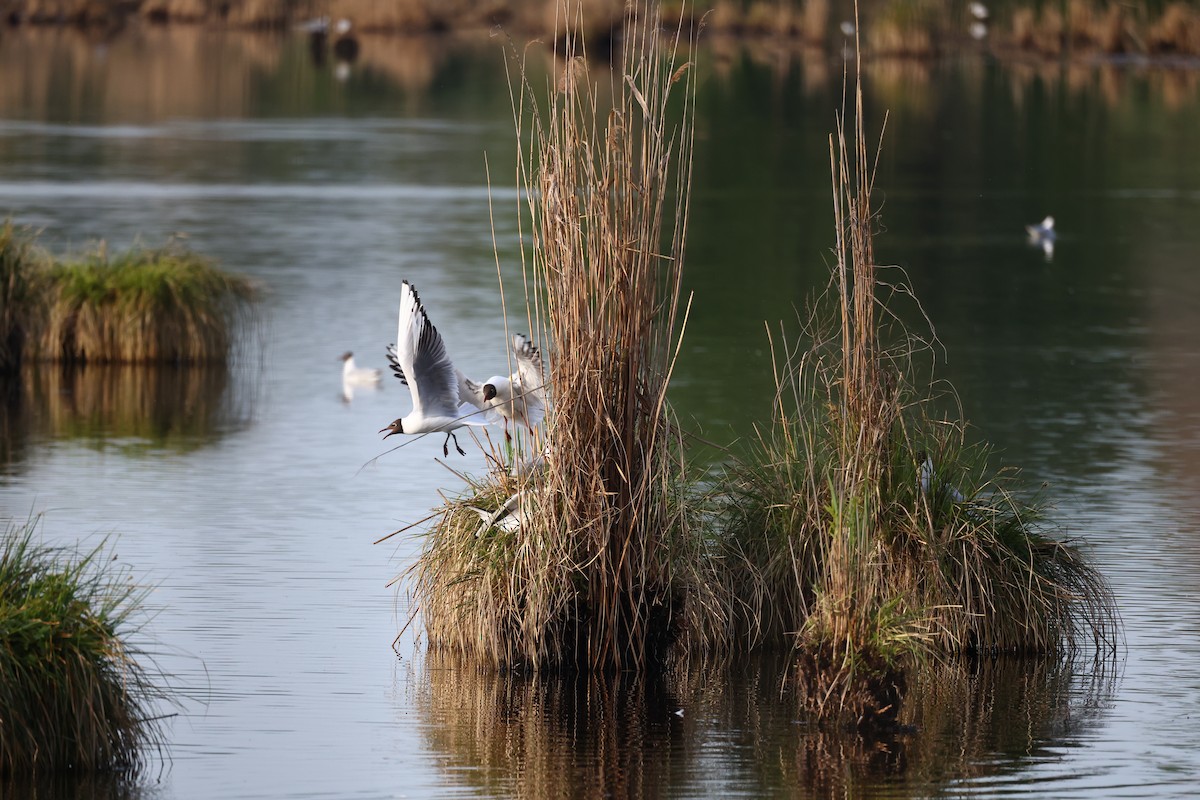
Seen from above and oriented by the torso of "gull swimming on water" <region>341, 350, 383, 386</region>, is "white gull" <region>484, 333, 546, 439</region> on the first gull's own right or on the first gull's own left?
on the first gull's own left

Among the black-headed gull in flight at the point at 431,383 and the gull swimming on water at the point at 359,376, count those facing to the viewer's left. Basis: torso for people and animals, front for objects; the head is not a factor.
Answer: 2

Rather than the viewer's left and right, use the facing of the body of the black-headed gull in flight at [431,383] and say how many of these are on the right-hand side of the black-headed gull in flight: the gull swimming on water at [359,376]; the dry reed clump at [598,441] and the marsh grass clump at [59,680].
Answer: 1

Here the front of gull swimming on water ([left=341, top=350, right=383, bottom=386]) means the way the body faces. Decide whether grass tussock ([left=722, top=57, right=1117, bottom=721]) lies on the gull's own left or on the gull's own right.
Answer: on the gull's own left

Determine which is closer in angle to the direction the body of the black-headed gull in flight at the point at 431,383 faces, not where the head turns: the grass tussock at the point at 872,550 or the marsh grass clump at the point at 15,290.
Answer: the marsh grass clump

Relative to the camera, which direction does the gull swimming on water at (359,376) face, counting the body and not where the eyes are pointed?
to the viewer's left

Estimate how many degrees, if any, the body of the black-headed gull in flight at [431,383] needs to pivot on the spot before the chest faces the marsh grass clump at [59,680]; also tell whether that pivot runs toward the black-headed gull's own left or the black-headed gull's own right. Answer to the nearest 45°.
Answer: approximately 45° to the black-headed gull's own left

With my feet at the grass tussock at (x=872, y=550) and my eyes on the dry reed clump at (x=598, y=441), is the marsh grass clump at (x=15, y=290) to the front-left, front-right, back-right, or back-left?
front-right

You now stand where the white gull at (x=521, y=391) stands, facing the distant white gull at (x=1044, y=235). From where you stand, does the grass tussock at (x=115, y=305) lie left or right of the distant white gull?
left

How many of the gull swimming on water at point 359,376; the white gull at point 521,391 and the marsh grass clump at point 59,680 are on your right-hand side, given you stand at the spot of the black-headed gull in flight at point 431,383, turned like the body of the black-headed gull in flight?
1

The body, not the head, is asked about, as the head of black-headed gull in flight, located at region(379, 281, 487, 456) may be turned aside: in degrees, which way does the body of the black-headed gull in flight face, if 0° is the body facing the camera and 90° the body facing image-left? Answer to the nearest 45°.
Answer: approximately 90°
